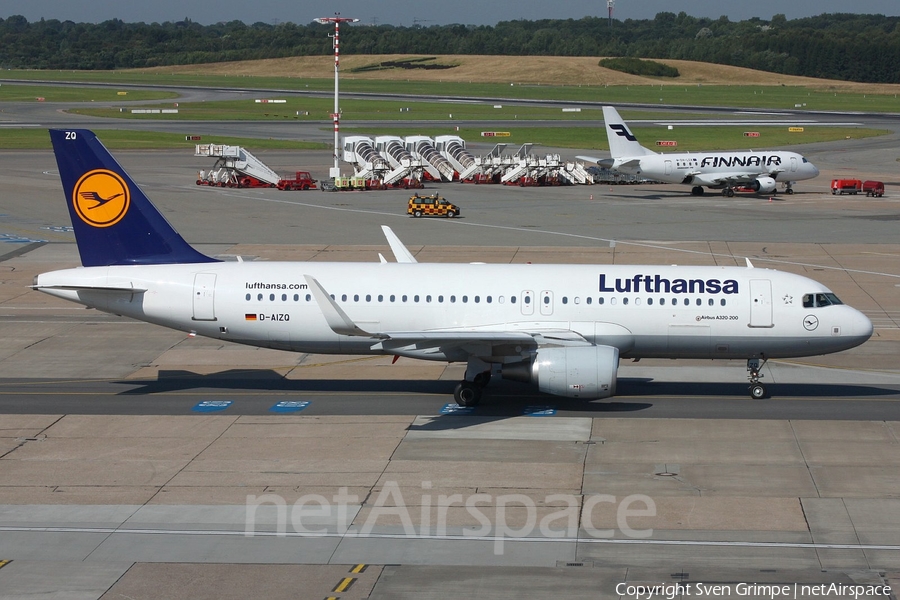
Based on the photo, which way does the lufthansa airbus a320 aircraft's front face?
to the viewer's right
